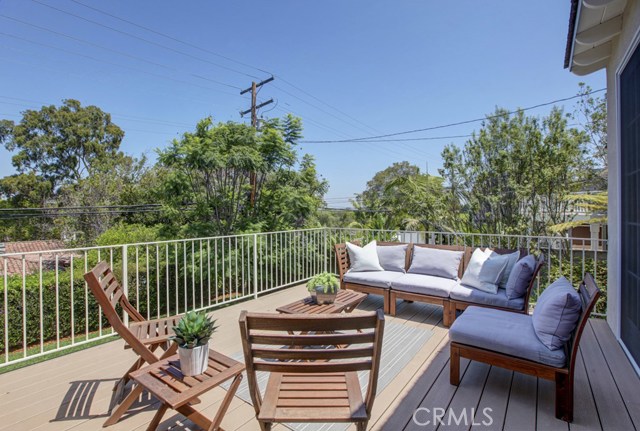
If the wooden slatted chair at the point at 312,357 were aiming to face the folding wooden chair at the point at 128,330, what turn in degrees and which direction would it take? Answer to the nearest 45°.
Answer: approximately 45° to its left

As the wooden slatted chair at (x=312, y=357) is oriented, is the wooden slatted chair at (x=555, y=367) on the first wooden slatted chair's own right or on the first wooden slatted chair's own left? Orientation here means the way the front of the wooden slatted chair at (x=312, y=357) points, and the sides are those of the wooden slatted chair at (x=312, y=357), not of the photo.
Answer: on the first wooden slatted chair's own right

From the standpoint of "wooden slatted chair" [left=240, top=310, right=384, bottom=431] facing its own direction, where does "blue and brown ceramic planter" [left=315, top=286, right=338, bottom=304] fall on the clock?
The blue and brown ceramic planter is roughly at 12 o'clock from the wooden slatted chair.

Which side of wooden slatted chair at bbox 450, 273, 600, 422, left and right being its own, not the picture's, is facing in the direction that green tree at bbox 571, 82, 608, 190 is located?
right

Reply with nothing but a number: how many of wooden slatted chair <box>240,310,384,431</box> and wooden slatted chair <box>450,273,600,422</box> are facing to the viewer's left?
1

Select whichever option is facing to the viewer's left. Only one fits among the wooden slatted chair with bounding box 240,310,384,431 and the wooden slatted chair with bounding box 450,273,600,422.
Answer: the wooden slatted chair with bounding box 450,273,600,422

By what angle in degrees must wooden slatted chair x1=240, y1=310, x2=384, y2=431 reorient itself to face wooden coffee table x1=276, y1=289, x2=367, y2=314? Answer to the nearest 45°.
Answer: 0° — it already faces it

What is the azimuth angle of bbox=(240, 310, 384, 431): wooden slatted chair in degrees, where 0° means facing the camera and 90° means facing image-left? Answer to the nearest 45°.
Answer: approximately 180°

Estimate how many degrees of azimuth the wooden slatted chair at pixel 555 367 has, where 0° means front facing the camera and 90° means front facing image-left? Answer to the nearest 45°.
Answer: approximately 90°

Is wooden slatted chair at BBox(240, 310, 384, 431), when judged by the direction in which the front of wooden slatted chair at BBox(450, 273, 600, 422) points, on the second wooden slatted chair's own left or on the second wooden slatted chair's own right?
on the second wooden slatted chair's own left

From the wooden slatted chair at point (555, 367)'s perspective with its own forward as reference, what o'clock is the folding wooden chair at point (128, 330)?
The folding wooden chair is roughly at 11 o'clock from the wooden slatted chair.
